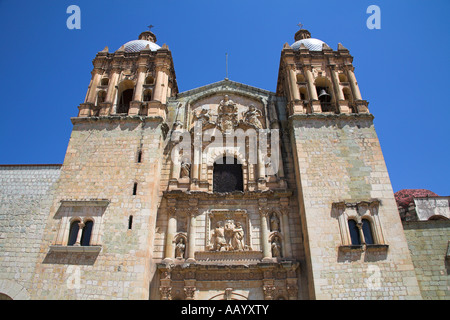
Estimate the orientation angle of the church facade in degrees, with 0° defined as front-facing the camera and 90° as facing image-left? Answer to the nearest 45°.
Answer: approximately 0°
